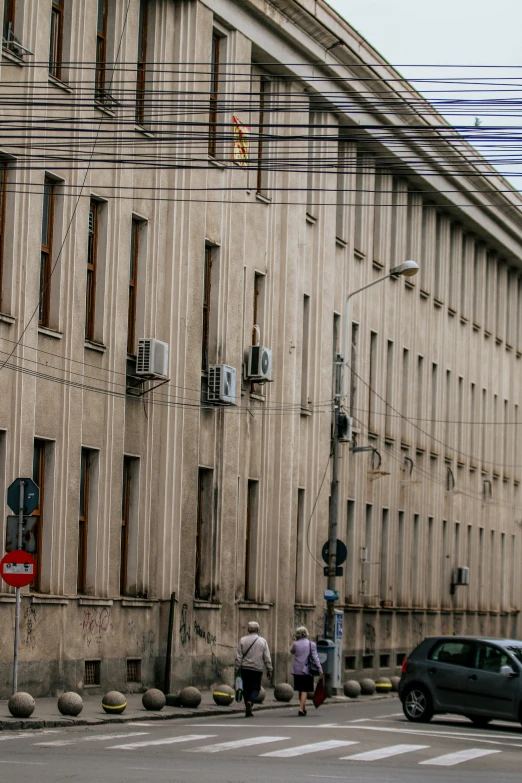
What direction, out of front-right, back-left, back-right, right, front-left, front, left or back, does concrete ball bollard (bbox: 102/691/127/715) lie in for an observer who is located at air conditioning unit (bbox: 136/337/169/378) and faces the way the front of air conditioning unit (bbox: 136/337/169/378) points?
front-right

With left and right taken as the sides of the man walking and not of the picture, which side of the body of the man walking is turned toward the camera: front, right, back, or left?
back

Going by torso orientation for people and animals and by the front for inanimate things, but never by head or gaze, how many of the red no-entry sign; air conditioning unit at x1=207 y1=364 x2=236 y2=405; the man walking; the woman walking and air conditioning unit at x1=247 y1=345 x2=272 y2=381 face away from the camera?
2

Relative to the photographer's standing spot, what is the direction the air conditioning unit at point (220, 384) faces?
facing the viewer and to the right of the viewer

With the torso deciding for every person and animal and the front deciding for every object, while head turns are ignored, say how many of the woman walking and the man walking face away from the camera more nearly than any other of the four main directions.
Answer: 2

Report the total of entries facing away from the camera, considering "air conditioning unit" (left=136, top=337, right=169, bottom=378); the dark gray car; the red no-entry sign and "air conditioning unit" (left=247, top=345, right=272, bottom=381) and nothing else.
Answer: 0
